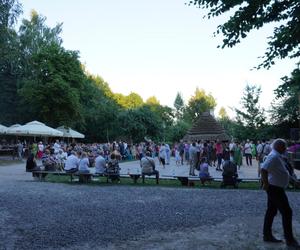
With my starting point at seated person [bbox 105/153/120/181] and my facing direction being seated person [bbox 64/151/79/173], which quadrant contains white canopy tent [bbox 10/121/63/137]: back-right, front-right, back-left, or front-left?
front-right

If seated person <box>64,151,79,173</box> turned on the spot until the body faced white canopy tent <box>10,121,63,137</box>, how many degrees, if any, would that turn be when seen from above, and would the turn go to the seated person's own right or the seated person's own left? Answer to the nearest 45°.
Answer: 0° — they already face it

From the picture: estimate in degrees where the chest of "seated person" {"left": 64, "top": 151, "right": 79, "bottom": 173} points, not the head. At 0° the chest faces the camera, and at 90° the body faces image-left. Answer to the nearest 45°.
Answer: approximately 180°

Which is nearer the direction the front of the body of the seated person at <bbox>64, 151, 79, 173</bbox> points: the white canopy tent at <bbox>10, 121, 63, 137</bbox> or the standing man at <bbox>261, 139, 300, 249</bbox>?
the white canopy tent

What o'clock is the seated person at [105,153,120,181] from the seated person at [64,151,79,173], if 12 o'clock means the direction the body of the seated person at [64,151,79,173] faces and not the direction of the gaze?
the seated person at [105,153,120,181] is roughly at 4 o'clock from the seated person at [64,151,79,173].

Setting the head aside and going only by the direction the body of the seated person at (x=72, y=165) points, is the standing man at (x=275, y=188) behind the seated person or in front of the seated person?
behind
